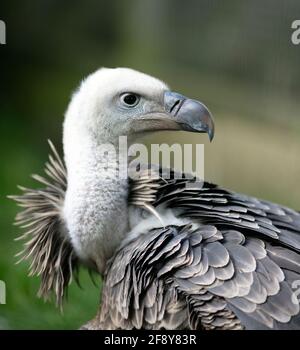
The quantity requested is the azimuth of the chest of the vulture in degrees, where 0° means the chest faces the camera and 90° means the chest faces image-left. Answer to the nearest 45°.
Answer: approximately 90°
